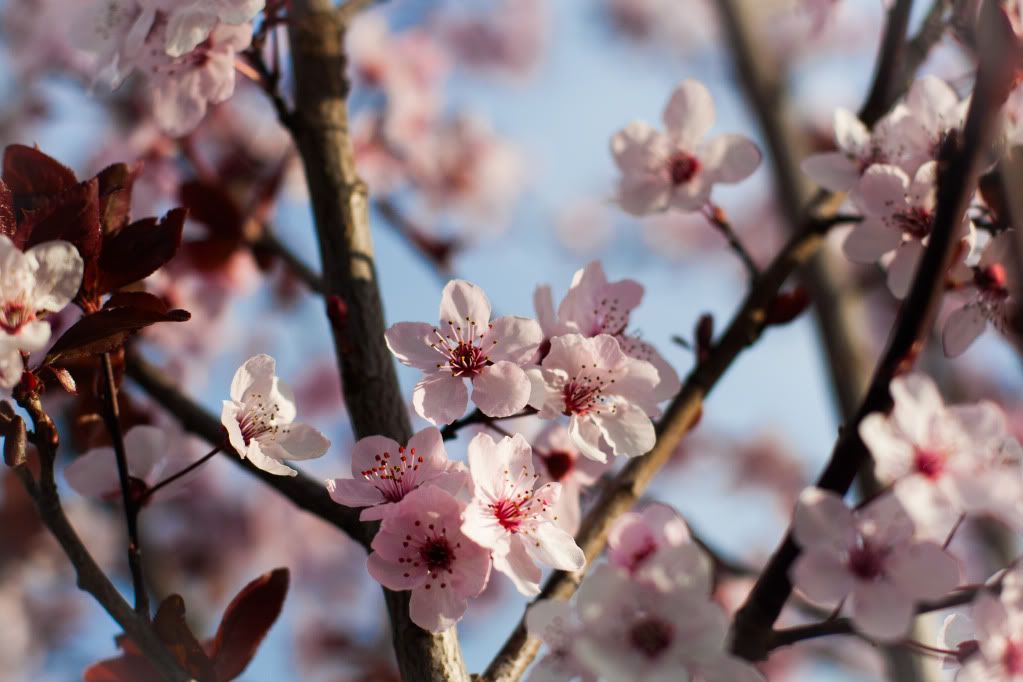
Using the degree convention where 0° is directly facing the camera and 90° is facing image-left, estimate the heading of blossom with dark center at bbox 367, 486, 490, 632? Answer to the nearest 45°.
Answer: approximately 0°
